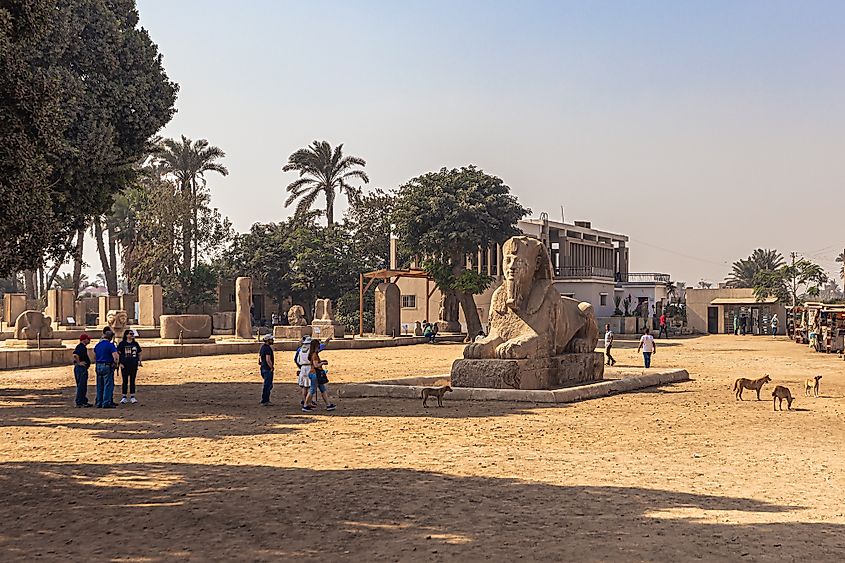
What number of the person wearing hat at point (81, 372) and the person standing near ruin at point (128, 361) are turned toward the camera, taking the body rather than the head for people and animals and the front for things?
1

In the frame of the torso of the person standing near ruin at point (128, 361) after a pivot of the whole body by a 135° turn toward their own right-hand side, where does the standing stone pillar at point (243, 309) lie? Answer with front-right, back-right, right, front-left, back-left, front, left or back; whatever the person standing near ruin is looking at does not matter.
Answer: front-right

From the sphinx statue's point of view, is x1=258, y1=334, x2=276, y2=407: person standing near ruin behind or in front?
in front

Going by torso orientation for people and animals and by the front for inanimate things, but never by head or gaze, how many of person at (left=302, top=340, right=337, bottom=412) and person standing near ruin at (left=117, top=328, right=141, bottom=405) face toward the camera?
1

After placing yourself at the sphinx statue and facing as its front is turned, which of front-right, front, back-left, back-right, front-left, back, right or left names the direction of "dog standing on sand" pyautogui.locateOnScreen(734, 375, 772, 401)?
back-left

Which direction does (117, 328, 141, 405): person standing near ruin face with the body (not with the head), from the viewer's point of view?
toward the camera

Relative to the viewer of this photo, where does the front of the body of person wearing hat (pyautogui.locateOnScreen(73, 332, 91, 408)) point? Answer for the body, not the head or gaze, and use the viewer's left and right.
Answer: facing to the right of the viewer

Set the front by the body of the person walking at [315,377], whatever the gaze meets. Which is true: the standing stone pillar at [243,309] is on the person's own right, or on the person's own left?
on the person's own left

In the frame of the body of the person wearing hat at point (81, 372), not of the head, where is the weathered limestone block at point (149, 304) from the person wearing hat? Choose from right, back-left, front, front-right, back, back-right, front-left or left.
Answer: left

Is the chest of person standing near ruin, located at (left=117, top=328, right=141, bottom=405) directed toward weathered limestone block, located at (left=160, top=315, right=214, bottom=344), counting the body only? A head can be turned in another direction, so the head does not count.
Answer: no

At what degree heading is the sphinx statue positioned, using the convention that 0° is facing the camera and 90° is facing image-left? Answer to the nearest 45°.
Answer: approximately 45°

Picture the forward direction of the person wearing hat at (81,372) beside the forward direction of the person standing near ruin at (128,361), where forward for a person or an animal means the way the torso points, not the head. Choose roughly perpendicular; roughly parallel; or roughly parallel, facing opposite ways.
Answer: roughly perpendicular
